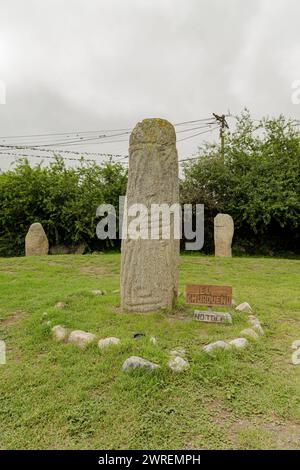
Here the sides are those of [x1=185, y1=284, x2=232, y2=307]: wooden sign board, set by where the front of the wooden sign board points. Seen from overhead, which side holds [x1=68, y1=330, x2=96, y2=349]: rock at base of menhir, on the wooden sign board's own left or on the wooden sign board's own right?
on the wooden sign board's own right

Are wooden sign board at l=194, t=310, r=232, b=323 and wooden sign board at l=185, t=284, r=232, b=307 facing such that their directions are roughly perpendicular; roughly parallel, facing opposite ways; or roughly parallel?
roughly parallel

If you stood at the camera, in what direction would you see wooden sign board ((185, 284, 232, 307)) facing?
facing the viewer

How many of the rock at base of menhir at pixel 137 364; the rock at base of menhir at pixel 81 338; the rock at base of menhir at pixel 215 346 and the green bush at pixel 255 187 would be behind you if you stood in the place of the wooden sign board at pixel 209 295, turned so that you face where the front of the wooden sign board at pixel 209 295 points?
1

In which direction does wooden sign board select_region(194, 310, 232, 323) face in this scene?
toward the camera

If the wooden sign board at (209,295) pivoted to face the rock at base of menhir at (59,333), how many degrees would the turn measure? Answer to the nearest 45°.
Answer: approximately 45° to its right

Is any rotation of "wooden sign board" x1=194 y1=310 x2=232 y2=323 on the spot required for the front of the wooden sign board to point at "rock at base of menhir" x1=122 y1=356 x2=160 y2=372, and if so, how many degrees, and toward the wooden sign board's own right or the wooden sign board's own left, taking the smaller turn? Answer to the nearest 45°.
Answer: approximately 45° to the wooden sign board's own right

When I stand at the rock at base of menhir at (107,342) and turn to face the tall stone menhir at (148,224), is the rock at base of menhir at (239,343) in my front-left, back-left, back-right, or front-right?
front-right

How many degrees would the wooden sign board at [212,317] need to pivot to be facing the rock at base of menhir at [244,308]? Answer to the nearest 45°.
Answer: approximately 135° to its left

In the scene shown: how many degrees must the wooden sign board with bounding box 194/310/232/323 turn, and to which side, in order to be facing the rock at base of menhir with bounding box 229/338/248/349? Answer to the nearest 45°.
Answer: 0° — it already faces it

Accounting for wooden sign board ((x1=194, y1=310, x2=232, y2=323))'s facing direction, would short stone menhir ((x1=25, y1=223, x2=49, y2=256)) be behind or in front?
behind

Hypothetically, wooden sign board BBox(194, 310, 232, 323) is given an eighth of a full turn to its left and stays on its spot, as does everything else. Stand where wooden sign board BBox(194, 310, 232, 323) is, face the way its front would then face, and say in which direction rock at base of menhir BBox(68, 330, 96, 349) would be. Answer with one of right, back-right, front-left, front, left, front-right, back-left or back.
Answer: right

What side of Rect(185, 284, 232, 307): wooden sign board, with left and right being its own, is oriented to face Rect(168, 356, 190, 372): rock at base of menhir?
front

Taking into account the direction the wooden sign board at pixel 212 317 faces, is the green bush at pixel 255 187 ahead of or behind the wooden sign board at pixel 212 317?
behind

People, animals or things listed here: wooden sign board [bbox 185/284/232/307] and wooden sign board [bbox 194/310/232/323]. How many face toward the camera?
2

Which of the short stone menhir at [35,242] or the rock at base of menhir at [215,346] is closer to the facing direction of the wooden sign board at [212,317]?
the rock at base of menhir

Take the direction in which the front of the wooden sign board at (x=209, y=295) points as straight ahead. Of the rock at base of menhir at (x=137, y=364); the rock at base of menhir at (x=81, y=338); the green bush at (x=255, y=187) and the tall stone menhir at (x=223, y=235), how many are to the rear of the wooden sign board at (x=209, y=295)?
2

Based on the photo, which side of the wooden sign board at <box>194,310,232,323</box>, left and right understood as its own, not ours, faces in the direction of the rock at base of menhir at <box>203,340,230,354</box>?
front
